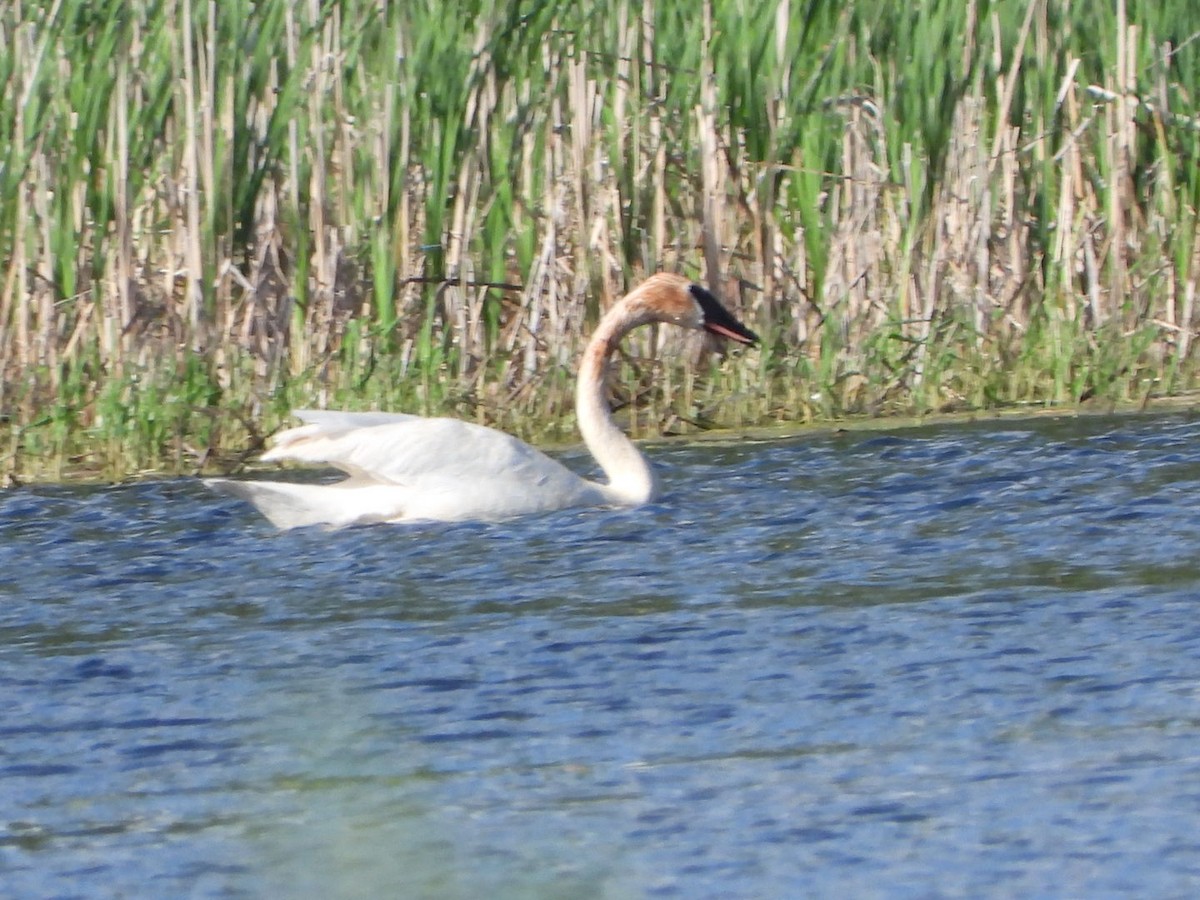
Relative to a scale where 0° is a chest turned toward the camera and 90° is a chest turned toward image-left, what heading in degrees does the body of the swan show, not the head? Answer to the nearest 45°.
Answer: approximately 270°
